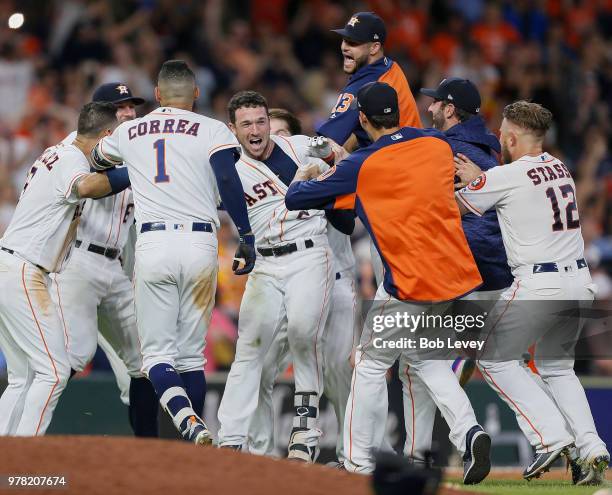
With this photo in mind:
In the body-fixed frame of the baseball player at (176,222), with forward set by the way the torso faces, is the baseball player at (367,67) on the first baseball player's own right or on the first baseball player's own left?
on the first baseball player's own right

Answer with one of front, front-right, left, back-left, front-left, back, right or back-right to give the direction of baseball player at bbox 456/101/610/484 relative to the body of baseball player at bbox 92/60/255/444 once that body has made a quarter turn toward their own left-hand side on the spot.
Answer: back

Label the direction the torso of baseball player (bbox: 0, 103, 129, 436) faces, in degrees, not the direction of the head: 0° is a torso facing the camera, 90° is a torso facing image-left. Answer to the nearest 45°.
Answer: approximately 225°

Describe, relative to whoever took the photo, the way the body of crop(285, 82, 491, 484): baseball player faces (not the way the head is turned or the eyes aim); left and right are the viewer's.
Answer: facing away from the viewer and to the left of the viewer

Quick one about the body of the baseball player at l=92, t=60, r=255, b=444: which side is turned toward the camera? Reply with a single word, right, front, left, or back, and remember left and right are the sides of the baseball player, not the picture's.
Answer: back

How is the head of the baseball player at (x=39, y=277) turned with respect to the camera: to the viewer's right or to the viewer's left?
to the viewer's right

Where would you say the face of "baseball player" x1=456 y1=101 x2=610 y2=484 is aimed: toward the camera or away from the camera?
away from the camera

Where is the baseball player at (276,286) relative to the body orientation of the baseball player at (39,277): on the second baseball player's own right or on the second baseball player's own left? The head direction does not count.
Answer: on the second baseball player's own right

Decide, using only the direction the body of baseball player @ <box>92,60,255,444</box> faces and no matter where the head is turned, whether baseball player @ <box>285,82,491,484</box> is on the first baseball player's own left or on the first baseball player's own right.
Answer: on the first baseball player's own right

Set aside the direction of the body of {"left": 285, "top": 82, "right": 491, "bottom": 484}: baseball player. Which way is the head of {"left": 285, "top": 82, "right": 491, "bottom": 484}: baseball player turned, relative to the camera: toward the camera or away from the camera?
away from the camera
